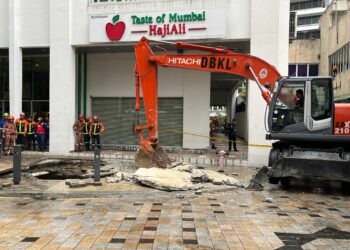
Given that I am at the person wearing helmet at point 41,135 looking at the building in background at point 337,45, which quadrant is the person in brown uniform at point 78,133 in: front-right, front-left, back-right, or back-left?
front-right

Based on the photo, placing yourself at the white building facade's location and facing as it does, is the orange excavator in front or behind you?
in front

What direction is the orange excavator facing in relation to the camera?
to the viewer's left

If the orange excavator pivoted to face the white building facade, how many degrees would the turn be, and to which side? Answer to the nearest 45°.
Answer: approximately 45° to its right

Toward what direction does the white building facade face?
toward the camera

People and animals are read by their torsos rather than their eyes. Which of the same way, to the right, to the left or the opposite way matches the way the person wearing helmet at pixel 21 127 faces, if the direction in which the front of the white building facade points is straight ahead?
the same way

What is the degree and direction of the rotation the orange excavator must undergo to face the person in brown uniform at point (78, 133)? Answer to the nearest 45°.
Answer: approximately 45° to its right

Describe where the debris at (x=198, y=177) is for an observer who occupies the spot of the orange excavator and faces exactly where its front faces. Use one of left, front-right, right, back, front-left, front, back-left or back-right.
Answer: front

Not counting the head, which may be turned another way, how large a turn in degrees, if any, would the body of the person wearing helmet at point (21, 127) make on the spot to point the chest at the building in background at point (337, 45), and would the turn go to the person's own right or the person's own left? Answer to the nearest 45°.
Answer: approximately 90° to the person's own left

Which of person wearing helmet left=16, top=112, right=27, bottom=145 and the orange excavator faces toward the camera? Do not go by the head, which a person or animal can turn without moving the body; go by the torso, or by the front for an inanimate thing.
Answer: the person wearing helmet

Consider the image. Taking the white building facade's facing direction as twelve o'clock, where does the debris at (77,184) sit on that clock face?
The debris is roughly at 12 o'clock from the white building facade.

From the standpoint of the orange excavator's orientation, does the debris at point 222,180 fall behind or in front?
in front

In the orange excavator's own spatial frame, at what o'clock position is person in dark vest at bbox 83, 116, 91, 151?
The person in dark vest is roughly at 1 o'clock from the orange excavator.

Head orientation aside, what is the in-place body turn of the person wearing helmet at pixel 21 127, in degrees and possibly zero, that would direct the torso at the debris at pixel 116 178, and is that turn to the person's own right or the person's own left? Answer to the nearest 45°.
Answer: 0° — they already face it

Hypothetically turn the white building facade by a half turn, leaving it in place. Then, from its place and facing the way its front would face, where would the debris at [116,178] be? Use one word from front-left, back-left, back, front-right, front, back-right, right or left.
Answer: back

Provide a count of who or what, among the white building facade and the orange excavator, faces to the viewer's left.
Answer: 1
